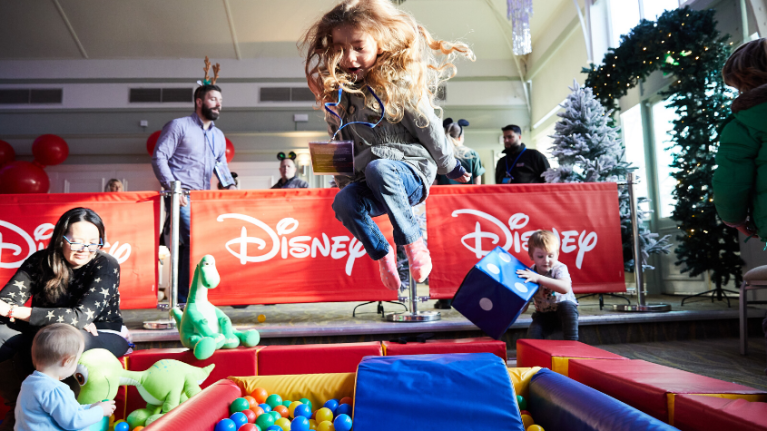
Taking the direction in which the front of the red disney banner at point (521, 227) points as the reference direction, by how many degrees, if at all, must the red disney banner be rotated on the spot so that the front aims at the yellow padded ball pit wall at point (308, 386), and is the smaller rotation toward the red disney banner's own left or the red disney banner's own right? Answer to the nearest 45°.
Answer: approximately 45° to the red disney banner's own right

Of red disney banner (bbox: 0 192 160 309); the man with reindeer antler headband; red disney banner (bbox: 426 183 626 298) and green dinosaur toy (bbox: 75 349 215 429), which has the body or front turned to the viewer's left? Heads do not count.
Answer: the green dinosaur toy

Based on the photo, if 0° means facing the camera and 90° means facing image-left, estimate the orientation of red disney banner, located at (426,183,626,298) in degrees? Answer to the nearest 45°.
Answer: approximately 0°

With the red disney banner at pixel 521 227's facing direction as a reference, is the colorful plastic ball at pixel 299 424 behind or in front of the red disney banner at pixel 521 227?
in front

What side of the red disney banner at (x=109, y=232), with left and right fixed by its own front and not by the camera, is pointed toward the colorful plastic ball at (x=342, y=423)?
front

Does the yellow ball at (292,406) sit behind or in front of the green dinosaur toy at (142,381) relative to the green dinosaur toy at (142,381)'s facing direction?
behind

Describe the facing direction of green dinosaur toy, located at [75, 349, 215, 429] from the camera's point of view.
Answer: facing to the left of the viewer

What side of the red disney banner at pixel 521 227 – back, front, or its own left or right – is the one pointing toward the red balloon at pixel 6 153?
right

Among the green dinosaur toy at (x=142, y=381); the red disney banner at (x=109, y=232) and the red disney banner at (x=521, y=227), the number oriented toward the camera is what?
2

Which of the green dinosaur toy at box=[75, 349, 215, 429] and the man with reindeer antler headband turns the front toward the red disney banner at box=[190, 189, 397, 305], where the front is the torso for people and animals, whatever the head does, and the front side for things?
the man with reindeer antler headband

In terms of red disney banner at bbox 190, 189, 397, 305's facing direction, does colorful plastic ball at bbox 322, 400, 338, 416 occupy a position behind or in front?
in front

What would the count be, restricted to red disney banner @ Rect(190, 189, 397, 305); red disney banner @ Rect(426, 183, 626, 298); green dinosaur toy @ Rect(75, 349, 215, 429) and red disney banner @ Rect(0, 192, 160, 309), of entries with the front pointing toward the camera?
3
